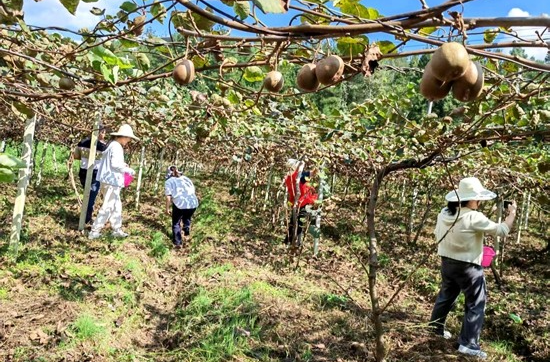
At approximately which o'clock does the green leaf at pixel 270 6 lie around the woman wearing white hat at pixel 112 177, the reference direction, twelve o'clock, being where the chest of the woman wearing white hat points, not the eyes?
The green leaf is roughly at 3 o'clock from the woman wearing white hat.

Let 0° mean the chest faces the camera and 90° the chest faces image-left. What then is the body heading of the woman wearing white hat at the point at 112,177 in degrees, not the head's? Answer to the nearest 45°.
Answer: approximately 270°

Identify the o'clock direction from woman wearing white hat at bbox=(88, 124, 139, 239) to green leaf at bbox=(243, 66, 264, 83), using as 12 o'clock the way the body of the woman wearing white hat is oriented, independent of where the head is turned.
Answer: The green leaf is roughly at 3 o'clock from the woman wearing white hat.

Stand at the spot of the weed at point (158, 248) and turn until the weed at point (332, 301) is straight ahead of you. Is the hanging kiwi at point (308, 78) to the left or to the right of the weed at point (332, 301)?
right

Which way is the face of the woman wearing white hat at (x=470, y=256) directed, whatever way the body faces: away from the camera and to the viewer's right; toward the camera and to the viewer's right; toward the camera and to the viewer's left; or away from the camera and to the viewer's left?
away from the camera and to the viewer's right

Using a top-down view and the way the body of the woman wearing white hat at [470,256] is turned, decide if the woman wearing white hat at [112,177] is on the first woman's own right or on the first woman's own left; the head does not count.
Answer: on the first woman's own left

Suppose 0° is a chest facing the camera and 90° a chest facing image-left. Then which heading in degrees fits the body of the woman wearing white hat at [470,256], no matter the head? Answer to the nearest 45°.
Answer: approximately 225°

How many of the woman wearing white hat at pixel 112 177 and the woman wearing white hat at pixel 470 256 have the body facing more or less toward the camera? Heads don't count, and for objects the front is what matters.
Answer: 0
